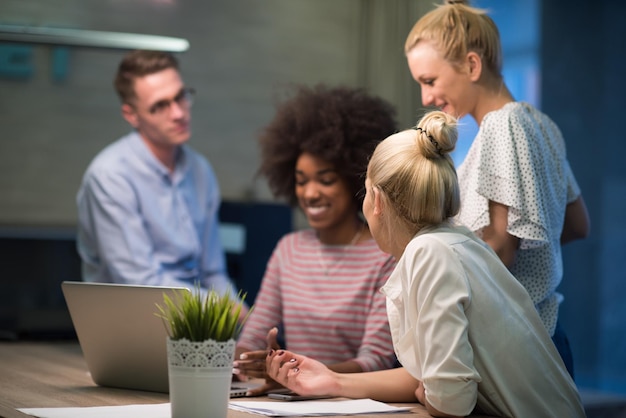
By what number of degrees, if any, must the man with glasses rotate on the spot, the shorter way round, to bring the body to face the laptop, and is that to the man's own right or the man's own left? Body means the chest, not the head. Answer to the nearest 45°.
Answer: approximately 45° to the man's own right

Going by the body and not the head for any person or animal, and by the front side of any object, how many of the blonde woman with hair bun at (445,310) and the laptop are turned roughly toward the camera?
0

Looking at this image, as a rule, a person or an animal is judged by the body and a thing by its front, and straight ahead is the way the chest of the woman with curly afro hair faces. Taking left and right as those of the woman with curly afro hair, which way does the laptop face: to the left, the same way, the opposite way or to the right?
the opposite way

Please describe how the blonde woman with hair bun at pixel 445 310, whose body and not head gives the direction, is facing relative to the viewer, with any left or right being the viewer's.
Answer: facing away from the viewer and to the left of the viewer

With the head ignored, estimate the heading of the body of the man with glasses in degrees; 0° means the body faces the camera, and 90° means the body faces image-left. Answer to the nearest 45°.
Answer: approximately 315°

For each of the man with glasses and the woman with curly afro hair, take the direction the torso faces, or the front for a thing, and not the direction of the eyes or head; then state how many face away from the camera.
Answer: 0

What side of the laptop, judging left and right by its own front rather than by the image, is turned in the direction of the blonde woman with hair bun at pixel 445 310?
right

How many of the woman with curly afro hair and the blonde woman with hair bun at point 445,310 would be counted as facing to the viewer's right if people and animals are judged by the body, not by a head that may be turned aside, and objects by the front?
0

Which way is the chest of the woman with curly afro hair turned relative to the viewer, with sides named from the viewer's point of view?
facing the viewer and to the left of the viewer

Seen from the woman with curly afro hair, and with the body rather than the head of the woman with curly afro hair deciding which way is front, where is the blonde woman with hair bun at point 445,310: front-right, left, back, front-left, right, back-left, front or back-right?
front-left

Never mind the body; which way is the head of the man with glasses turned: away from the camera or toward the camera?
toward the camera

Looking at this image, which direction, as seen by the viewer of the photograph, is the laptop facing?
facing away from the viewer and to the right of the viewer
